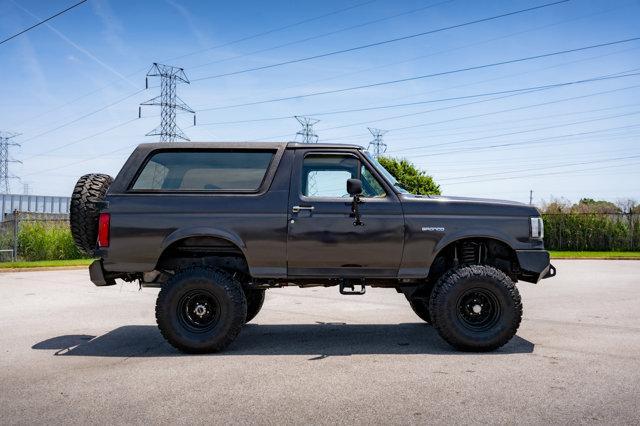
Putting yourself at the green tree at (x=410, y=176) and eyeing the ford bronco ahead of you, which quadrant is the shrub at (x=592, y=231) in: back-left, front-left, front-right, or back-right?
front-left

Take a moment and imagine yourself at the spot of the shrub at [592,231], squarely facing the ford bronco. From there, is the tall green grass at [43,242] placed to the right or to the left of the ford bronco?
right

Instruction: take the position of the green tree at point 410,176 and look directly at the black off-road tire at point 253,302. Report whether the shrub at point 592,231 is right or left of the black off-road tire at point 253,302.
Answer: left

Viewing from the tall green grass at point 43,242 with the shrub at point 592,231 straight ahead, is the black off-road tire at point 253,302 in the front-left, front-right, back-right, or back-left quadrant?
front-right

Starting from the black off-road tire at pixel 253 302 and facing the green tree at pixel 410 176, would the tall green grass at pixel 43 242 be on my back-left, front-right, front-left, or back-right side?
front-left

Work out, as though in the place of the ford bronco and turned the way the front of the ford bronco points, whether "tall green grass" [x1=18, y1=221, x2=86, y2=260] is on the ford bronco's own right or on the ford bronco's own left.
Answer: on the ford bronco's own left

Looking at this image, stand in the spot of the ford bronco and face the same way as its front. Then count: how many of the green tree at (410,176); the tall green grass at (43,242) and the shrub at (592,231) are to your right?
0

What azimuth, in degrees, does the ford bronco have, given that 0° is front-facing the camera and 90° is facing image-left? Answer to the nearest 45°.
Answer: approximately 270°

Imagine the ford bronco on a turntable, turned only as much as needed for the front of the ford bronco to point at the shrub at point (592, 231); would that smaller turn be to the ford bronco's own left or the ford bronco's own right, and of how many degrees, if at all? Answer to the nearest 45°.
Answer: approximately 45° to the ford bronco's own left

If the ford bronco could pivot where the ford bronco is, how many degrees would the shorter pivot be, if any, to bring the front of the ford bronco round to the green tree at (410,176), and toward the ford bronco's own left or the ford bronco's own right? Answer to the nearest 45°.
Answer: approximately 90° to the ford bronco's own left
